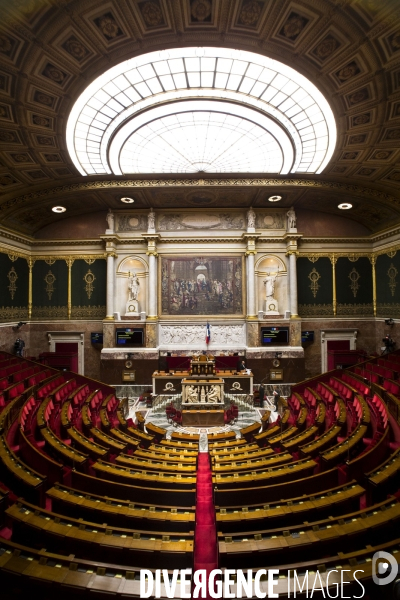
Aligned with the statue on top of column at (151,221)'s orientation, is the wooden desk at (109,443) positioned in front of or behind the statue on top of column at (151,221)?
in front

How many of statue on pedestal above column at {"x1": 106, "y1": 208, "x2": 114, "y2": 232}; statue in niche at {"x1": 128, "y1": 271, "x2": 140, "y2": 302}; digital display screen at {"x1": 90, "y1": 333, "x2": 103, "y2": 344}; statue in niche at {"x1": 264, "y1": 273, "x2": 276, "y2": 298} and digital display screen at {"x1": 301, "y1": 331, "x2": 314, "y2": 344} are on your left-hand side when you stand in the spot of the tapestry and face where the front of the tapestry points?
2

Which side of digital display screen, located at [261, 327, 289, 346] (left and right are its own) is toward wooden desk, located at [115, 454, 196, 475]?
front

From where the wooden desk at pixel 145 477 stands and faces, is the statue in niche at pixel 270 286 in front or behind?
in front

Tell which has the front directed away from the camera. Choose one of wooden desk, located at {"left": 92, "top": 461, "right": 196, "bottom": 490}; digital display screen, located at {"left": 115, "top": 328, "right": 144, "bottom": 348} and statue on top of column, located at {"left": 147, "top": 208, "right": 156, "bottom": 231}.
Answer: the wooden desk

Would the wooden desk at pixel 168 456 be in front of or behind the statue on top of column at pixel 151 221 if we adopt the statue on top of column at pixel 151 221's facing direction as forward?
in front

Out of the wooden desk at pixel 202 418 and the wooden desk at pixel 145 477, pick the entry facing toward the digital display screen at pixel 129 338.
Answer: the wooden desk at pixel 145 477

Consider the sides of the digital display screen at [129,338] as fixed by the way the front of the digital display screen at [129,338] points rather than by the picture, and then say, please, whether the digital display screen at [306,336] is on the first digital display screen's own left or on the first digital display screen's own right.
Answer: on the first digital display screen's own left

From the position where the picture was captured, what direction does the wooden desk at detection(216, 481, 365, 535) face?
facing away from the viewer and to the left of the viewer

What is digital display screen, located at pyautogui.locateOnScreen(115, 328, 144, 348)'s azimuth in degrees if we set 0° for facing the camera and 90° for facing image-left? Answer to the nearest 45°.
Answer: approximately 0°
